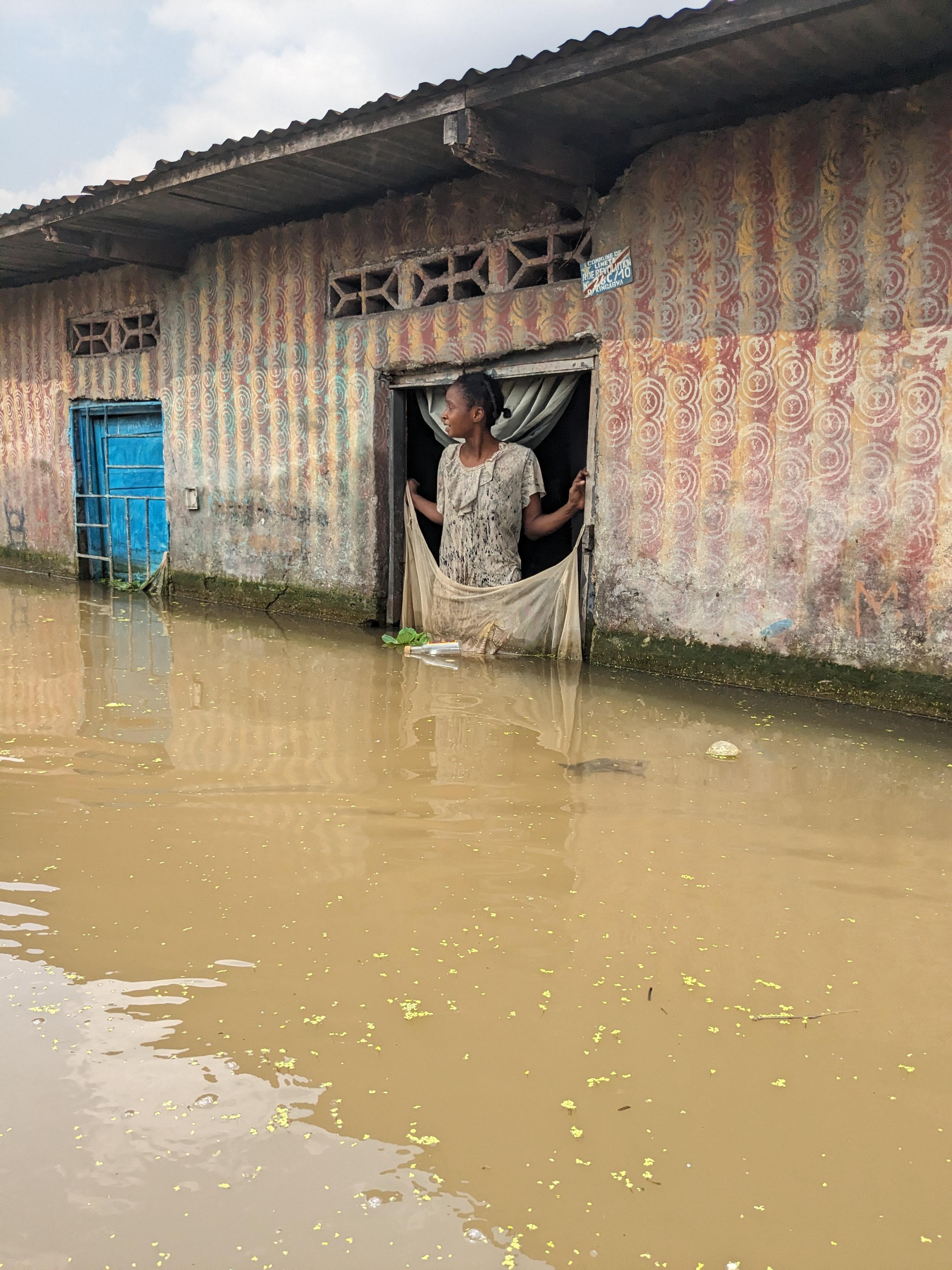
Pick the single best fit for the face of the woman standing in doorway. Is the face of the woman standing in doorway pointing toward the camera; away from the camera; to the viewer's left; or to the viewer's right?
to the viewer's left

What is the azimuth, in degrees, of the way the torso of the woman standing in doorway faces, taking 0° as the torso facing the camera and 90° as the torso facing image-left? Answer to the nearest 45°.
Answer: approximately 45°
